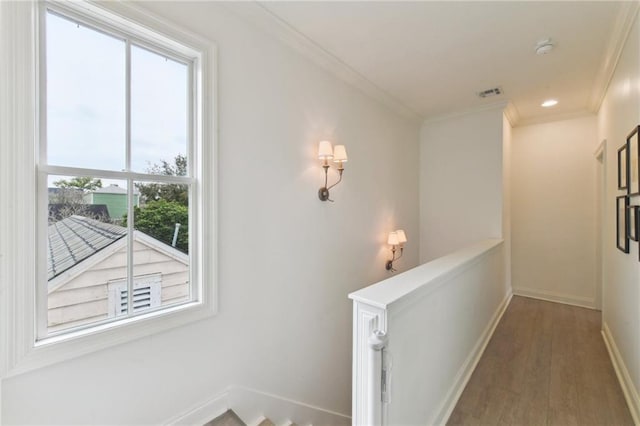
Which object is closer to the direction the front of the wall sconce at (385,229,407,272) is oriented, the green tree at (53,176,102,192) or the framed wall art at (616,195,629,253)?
the framed wall art

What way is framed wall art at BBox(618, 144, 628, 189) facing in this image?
to the viewer's left

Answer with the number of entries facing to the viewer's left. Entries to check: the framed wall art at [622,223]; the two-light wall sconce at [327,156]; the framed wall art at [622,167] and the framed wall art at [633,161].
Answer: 3

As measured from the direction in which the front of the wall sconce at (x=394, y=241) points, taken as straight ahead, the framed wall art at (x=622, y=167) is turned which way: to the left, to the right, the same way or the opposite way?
the opposite way

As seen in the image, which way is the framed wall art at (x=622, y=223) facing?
to the viewer's left

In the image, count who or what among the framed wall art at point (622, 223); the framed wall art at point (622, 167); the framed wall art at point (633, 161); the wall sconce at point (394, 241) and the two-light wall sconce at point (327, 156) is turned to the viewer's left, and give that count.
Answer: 3

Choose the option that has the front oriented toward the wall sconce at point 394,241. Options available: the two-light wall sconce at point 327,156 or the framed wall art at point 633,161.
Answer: the framed wall art

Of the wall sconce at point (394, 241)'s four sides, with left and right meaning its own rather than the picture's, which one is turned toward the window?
right

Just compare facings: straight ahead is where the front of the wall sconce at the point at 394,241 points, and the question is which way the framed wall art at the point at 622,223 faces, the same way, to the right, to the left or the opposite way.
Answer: the opposite way

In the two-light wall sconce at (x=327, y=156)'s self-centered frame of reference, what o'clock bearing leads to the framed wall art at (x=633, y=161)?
The framed wall art is roughly at 11 o'clock from the two-light wall sconce.

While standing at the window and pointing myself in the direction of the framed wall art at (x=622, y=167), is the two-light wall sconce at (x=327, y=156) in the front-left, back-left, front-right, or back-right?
front-left

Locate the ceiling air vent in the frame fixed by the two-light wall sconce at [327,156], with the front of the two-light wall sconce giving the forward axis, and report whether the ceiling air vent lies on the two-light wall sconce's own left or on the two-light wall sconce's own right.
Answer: on the two-light wall sconce's own left

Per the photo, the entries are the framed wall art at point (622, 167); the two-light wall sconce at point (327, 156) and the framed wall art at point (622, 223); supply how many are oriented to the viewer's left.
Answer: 2

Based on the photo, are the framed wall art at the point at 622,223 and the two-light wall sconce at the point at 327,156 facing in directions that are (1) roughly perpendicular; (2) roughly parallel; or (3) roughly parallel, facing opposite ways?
roughly parallel, facing opposite ways

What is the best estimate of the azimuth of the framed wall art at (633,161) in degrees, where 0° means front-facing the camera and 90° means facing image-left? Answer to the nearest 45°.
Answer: approximately 90°
